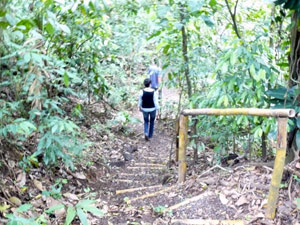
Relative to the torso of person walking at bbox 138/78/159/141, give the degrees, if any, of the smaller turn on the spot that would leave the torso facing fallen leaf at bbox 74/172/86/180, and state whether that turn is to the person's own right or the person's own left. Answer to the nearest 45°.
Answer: approximately 180°

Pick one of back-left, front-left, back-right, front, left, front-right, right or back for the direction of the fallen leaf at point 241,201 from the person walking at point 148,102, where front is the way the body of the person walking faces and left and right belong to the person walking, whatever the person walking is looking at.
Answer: back

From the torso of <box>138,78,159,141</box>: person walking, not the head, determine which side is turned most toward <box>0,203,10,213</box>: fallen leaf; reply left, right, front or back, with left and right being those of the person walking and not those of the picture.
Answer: back

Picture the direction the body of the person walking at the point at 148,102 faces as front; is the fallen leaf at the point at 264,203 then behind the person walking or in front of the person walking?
behind

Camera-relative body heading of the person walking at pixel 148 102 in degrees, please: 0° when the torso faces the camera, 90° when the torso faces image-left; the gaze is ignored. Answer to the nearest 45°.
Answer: approximately 180°

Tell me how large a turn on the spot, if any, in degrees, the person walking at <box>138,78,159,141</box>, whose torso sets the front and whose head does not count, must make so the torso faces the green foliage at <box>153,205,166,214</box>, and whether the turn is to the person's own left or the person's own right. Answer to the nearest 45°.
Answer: approximately 180°

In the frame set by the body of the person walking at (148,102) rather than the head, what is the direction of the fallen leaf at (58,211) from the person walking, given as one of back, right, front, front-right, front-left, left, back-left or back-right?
back

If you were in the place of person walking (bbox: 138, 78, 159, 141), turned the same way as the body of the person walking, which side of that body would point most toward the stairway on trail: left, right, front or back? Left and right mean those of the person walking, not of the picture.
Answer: back

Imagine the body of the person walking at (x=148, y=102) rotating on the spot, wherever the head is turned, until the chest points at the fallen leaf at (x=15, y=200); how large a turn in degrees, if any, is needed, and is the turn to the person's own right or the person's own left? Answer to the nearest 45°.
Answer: approximately 180°

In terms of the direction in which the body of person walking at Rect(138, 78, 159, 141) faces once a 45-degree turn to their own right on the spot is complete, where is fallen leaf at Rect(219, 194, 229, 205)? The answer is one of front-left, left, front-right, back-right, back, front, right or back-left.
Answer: back-right
